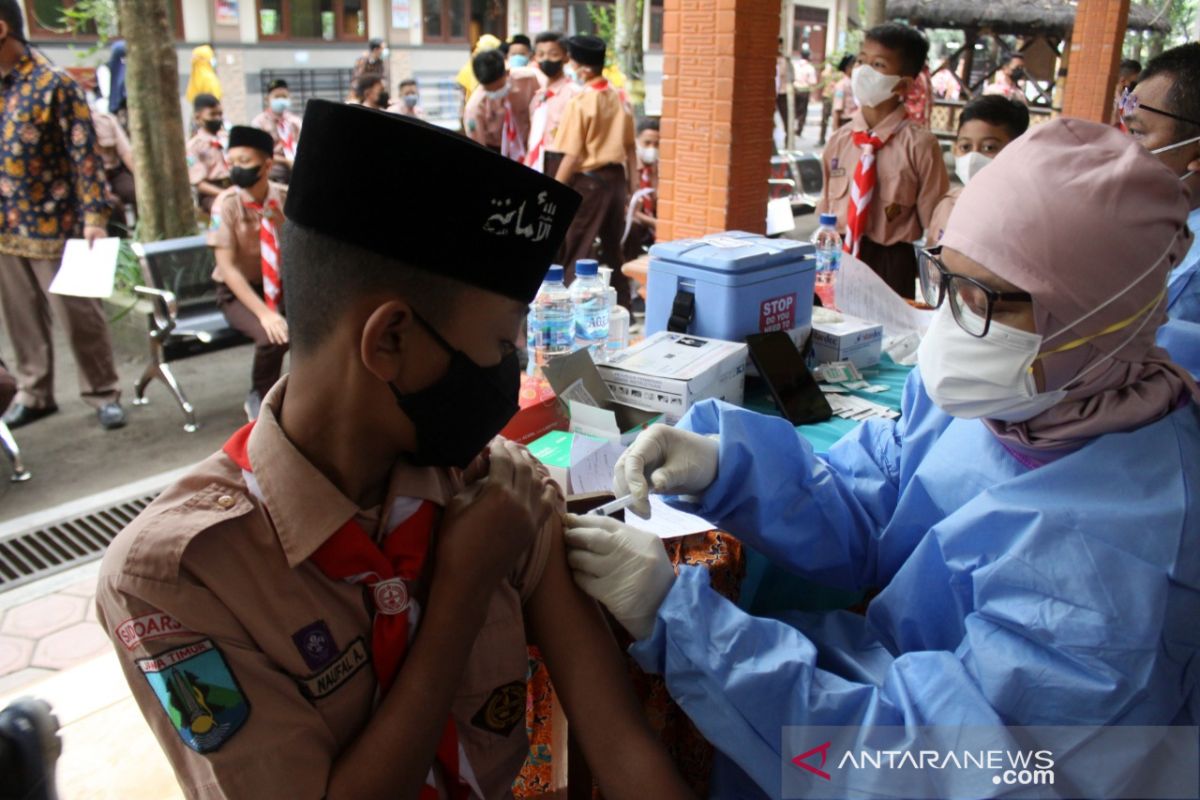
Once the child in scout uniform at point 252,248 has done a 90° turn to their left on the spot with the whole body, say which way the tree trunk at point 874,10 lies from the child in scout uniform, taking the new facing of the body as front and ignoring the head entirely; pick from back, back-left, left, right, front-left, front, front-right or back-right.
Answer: front

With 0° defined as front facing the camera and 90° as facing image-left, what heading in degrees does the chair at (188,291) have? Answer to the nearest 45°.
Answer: approximately 315°

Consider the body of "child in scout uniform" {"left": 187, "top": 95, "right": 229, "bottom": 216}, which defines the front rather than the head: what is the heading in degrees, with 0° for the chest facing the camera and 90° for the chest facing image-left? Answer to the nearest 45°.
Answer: approximately 315°

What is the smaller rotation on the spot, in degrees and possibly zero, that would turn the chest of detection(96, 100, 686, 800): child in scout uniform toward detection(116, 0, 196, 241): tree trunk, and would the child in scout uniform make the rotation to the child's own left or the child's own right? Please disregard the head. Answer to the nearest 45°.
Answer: approximately 135° to the child's own left

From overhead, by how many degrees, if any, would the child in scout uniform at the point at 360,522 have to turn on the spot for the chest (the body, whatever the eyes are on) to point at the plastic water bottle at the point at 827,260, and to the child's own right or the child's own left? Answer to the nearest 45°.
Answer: approximately 90° to the child's own left

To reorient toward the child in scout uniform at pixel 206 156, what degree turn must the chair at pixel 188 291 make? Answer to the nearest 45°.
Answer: approximately 135° to its left

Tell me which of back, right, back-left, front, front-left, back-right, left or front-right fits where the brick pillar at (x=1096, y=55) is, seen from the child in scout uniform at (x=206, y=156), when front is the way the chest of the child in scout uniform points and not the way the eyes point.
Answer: front-left

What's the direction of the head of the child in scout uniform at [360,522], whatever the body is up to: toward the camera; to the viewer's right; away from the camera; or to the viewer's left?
to the viewer's right

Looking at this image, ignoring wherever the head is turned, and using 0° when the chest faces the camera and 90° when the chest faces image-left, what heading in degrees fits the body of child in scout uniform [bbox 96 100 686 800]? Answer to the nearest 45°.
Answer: approximately 315°

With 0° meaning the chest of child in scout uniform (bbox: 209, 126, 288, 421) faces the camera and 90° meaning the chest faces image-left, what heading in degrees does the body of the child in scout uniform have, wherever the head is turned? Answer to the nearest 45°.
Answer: approximately 315°

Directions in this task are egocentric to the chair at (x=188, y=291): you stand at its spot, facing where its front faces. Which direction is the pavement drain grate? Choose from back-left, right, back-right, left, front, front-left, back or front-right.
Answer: front-right
